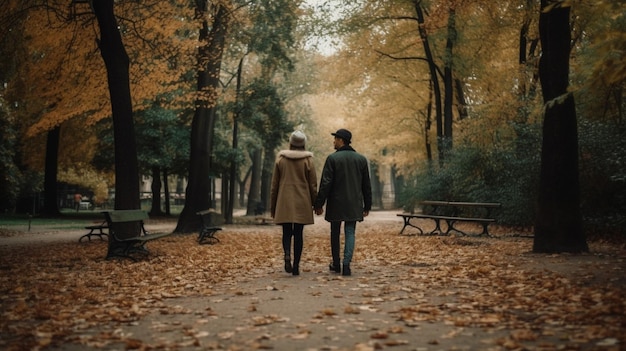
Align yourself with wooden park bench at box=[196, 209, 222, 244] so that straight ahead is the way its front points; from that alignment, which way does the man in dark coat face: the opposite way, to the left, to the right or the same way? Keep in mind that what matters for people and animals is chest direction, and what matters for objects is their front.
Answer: to the left

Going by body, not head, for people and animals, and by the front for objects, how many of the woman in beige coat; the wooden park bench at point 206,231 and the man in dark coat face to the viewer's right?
1

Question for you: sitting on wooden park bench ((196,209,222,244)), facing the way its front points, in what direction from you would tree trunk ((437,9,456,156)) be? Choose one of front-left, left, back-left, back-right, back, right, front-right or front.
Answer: front-left

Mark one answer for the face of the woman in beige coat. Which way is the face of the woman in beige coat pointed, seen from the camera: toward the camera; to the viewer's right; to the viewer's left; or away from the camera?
away from the camera

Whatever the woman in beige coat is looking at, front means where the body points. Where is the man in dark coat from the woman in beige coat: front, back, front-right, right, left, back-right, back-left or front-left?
right

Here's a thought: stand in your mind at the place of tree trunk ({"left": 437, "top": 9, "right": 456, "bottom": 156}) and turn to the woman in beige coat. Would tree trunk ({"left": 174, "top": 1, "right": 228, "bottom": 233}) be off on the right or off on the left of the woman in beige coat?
right

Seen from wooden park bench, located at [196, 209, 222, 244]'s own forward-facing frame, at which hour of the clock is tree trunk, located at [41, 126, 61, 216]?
The tree trunk is roughly at 8 o'clock from the wooden park bench.

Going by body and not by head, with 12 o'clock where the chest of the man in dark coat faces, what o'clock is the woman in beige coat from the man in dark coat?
The woman in beige coat is roughly at 9 o'clock from the man in dark coat.

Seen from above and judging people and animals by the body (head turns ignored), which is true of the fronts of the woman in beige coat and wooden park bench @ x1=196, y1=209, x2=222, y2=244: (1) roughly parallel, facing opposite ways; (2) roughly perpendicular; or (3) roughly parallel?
roughly perpendicular

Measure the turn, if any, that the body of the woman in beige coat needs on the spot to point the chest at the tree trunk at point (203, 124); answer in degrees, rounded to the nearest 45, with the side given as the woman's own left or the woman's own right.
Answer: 0° — they already face it

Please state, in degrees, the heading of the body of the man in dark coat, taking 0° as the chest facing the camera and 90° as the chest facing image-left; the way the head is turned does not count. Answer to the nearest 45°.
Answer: approximately 180°

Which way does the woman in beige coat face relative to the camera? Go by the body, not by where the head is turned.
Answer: away from the camera

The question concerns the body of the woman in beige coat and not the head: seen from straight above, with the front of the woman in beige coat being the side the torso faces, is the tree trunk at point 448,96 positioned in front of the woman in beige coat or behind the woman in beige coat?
in front

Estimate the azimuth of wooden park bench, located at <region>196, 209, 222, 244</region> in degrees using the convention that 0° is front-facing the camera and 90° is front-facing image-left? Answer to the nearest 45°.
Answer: approximately 270°

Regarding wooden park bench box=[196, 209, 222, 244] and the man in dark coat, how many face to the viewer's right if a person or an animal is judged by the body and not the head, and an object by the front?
1
